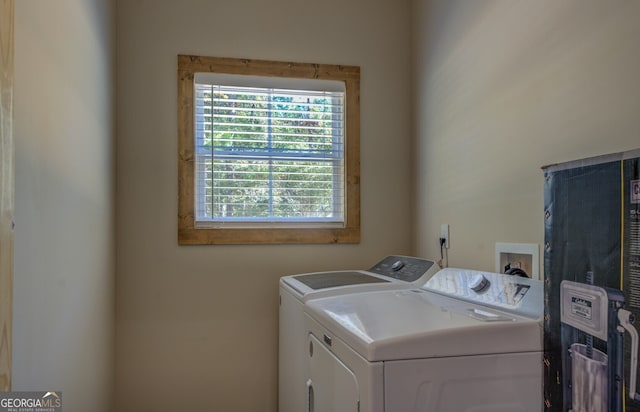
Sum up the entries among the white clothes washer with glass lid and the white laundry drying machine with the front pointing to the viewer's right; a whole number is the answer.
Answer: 0

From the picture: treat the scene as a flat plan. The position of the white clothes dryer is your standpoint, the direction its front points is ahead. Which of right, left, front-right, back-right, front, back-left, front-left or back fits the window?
right
